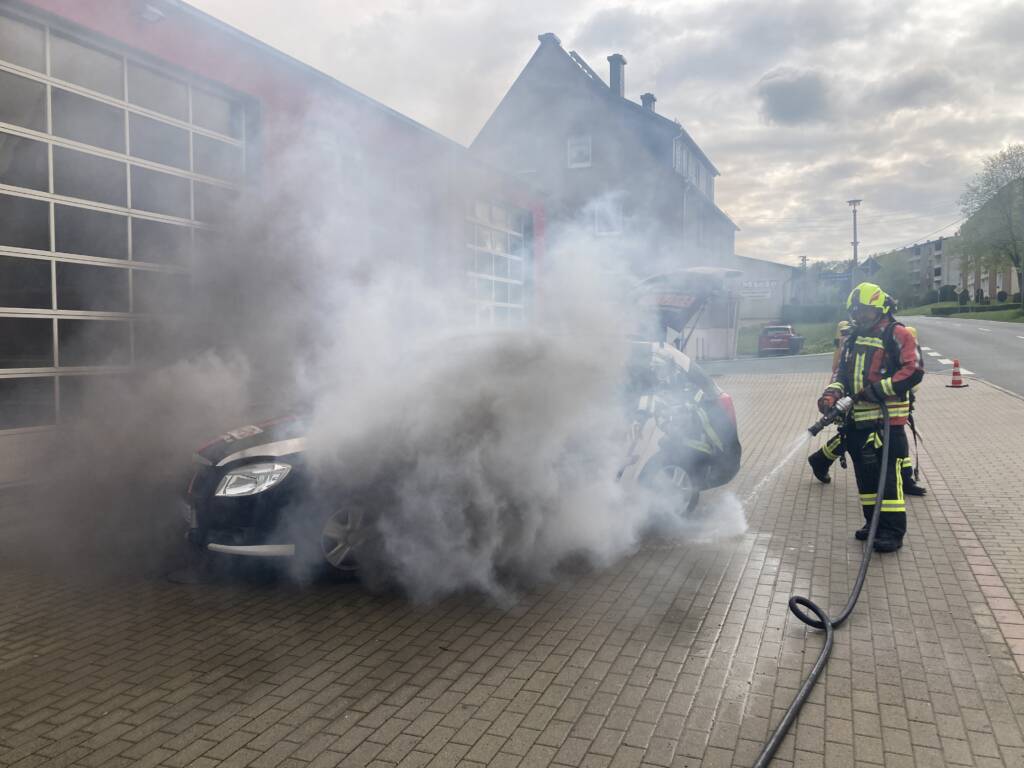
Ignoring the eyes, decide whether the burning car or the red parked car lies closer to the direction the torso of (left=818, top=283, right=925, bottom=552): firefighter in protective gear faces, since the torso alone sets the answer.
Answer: the burning car

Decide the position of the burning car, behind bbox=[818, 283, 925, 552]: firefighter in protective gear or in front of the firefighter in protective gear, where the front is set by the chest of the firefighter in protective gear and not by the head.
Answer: in front

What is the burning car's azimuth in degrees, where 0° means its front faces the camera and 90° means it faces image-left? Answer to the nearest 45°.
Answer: approximately 45°

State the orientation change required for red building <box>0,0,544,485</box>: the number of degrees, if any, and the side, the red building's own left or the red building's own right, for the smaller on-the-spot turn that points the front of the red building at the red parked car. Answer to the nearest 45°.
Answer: approximately 90° to the red building's own left

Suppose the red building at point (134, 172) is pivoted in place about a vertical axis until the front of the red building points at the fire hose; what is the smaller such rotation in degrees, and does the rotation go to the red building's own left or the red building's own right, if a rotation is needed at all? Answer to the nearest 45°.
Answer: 0° — it already faces it

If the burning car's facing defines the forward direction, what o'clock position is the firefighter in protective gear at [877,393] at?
The firefighter in protective gear is roughly at 7 o'clock from the burning car.

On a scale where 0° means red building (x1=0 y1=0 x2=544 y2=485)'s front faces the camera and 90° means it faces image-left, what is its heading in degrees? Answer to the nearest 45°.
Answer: approximately 315°

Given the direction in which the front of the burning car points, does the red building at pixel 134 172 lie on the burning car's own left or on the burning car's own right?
on the burning car's own right

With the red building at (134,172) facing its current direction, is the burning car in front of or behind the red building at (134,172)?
in front

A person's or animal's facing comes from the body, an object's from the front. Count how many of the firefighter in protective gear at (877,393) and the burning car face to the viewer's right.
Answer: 0

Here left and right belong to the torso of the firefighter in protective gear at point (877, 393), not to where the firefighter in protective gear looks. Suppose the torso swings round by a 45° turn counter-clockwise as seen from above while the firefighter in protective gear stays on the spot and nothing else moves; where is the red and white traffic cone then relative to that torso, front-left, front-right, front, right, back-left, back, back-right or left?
back

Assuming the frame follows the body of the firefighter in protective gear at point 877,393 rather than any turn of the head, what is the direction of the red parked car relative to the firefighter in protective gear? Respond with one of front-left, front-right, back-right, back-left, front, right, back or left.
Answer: back-right

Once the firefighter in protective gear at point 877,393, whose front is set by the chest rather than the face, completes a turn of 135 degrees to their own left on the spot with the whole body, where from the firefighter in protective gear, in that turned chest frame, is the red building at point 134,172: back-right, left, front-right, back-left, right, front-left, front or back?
back
